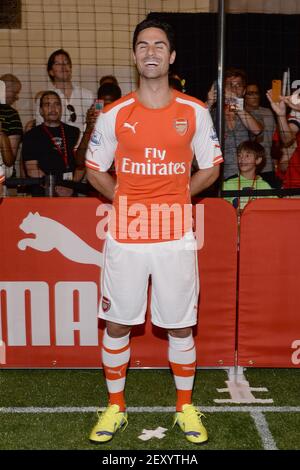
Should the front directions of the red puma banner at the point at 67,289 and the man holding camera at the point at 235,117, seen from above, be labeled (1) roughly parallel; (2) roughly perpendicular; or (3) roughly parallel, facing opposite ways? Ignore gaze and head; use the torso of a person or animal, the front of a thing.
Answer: roughly parallel

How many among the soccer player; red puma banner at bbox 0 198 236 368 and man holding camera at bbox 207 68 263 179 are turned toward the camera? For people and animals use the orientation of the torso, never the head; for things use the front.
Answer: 3

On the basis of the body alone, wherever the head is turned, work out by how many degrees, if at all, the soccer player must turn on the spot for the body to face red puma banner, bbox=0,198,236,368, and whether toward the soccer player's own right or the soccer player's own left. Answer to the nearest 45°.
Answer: approximately 135° to the soccer player's own right

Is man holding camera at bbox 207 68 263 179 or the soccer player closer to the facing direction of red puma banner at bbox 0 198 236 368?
the soccer player

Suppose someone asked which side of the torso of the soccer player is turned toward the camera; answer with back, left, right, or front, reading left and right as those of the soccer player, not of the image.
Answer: front

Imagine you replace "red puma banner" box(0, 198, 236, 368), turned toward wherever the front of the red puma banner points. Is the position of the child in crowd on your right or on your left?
on your left

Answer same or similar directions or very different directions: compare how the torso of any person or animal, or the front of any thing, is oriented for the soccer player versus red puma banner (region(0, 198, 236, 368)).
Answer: same or similar directions

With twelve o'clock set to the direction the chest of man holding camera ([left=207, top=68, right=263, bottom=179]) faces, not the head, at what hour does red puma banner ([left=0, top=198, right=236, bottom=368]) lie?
The red puma banner is roughly at 1 o'clock from the man holding camera.

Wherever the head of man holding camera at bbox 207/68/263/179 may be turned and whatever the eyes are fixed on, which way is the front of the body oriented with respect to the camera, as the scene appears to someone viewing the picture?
toward the camera

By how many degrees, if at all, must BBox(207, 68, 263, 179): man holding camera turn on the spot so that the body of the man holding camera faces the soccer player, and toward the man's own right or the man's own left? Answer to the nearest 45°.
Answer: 0° — they already face them

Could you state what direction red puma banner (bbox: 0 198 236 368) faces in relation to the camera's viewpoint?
facing the viewer

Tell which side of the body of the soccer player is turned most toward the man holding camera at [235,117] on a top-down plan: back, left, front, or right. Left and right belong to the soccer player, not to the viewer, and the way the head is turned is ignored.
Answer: back

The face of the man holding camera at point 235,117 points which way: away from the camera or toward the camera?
toward the camera

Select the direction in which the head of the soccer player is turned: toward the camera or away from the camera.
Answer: toward the camera

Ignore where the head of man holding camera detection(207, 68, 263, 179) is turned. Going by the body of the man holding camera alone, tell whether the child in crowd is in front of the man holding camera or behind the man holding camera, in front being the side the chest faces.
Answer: in front

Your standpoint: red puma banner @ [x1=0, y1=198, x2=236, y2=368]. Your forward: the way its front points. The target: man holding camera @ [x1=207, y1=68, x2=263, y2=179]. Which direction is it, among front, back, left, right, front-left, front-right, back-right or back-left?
back-left

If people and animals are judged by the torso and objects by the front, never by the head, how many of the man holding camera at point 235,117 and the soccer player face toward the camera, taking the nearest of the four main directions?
2
